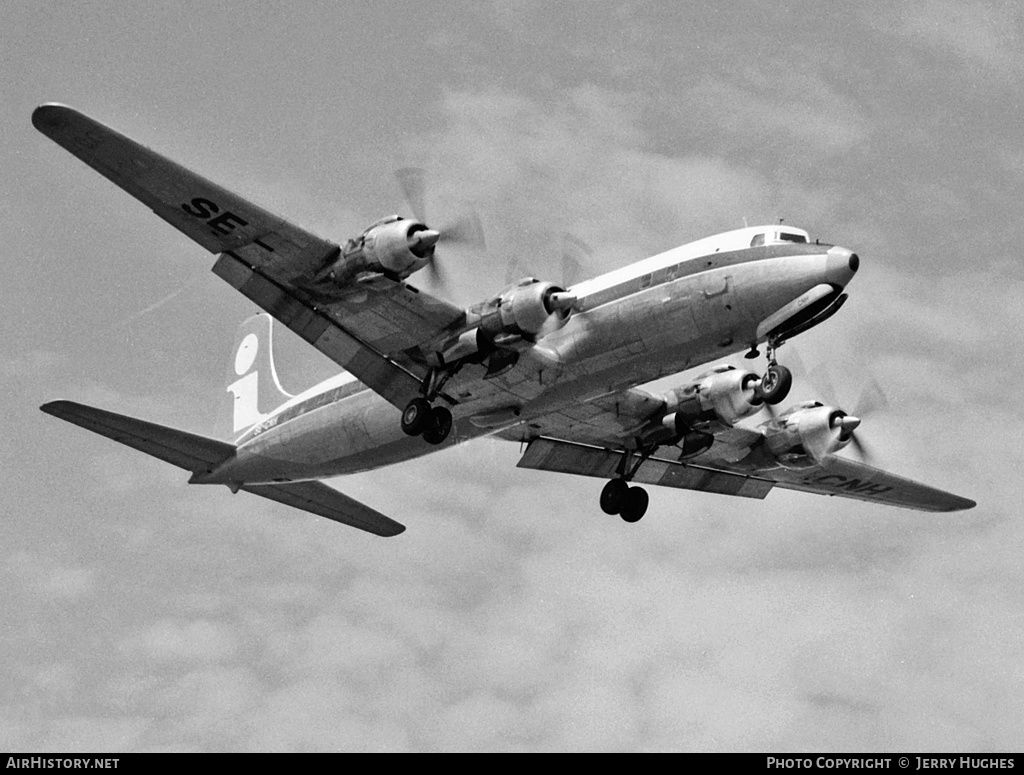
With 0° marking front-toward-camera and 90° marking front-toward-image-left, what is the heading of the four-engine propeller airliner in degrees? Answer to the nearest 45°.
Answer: approximately 315°
